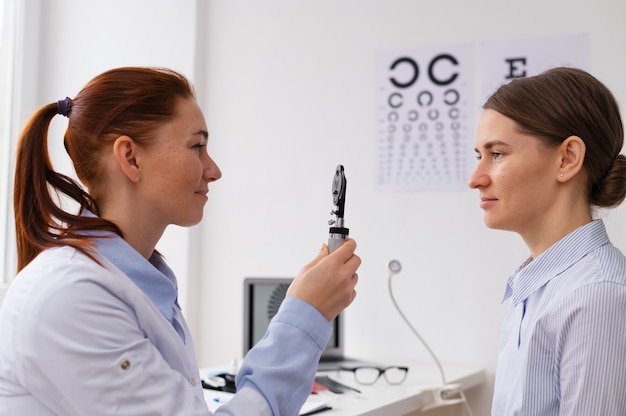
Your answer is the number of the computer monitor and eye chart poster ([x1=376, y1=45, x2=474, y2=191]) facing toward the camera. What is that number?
2

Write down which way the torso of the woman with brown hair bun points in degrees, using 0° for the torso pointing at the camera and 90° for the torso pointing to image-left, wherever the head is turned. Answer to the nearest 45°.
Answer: approximately 90°

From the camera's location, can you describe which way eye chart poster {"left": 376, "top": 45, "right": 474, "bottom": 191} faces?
facing the viewer

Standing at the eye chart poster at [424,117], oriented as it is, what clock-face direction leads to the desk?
The desk is roughly at 12 o'clock from the eye chart poster.

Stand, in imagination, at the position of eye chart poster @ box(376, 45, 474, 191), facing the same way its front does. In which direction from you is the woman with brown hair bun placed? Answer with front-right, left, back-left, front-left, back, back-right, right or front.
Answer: front

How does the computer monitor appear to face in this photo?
toward the camera

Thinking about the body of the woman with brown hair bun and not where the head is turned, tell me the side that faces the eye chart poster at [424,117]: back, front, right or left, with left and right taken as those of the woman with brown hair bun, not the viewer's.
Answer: right

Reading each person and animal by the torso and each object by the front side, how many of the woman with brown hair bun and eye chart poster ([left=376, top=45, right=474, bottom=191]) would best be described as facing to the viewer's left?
1

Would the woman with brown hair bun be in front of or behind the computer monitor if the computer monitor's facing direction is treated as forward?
in front

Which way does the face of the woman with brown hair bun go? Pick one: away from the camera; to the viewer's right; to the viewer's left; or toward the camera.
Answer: to the viewer's left
